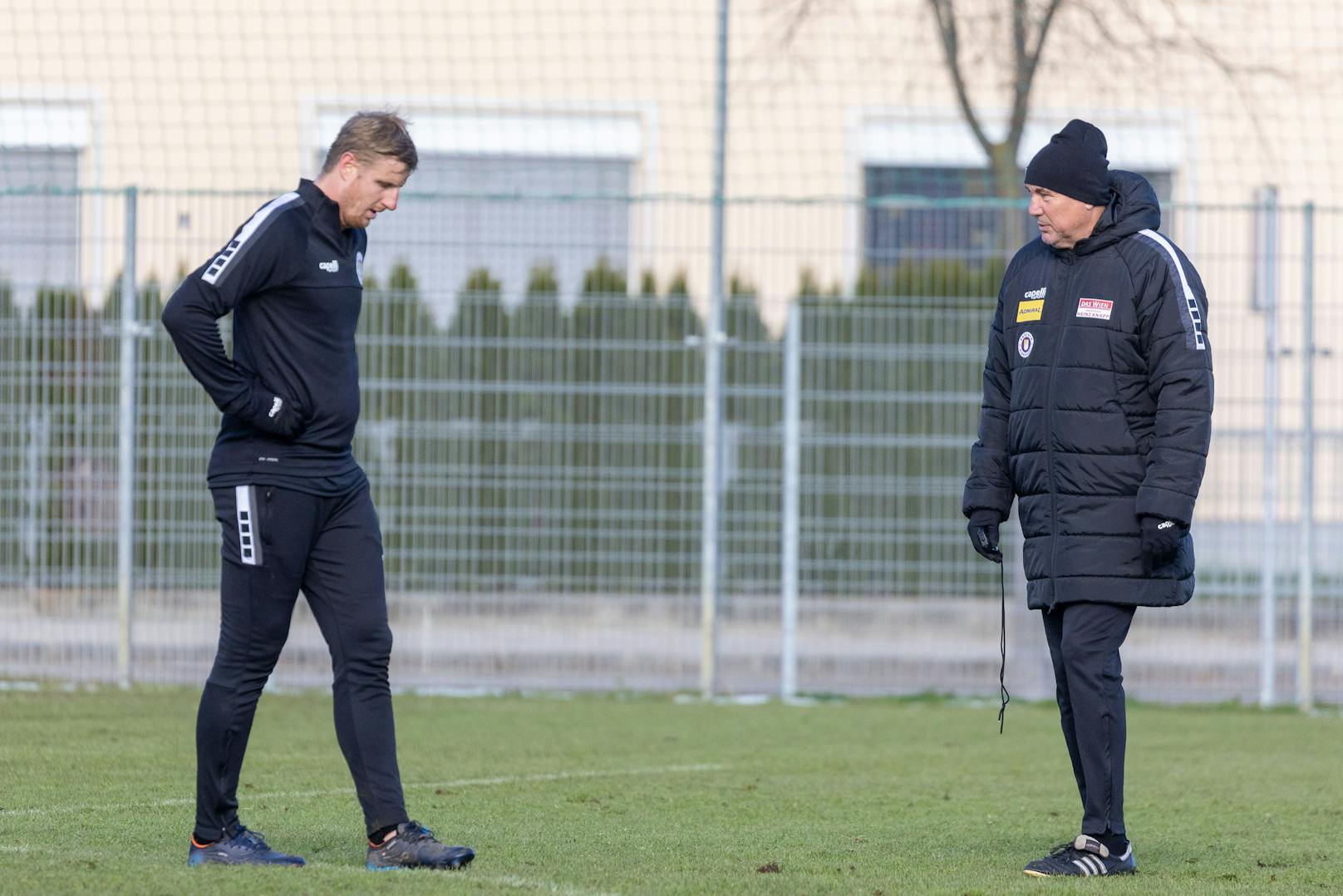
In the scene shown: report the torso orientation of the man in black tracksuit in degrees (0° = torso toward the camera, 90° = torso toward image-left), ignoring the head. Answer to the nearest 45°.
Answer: approximately 315°

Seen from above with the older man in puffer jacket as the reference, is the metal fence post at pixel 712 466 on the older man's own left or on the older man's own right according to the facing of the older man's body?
on the older man's own right

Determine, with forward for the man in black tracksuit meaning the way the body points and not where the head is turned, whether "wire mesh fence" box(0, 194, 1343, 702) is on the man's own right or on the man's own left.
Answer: on the man's own left

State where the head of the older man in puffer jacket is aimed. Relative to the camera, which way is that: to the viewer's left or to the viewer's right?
to the viewer's left

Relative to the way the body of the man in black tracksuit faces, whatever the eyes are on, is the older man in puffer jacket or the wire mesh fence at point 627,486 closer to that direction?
the older man in puffer jacket

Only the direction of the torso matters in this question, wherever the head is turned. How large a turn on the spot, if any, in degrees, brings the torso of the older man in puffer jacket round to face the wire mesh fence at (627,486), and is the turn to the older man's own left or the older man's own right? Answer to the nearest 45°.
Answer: approximately 90° to the older man's own right

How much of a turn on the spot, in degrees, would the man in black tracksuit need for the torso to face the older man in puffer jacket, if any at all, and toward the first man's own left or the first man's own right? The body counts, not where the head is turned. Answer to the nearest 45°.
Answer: approximately 45° to the first man's own left

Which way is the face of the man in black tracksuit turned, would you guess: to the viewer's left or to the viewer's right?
to the viewer's right

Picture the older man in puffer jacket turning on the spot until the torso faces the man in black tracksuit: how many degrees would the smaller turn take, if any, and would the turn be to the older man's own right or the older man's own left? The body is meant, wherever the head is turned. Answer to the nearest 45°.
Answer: approximately 45° to the older man's own right

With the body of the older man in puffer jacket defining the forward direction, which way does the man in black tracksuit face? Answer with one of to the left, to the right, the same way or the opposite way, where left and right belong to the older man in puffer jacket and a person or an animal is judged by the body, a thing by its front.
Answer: to the left
